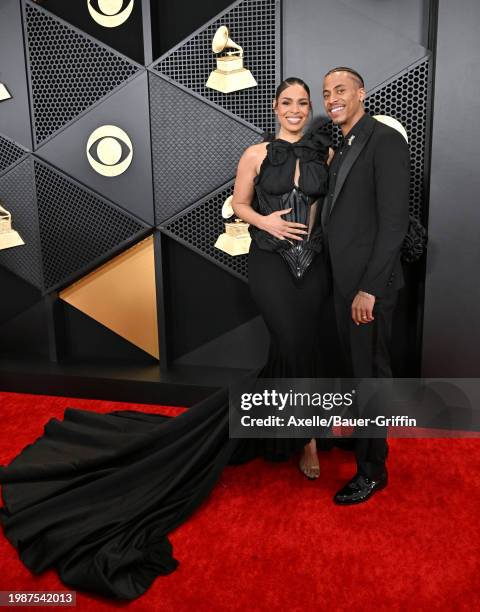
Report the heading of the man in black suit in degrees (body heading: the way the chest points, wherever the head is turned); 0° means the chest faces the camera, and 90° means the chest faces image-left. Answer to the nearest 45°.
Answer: approximately 45°

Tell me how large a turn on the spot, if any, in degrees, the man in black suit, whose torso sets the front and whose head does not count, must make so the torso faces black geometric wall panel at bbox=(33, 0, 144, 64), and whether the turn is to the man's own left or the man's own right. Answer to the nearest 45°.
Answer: approximately 90° to the man's own right

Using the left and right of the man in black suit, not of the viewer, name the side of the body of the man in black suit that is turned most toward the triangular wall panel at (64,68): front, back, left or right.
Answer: right

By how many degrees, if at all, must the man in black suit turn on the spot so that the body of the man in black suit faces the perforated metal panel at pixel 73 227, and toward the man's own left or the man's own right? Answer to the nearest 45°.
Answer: approximately 90° to the man's own right

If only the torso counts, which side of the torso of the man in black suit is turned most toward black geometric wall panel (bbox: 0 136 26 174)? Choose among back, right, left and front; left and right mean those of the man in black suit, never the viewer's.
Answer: right

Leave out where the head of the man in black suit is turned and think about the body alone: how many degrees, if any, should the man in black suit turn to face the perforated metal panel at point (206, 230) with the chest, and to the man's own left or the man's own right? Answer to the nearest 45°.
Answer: approximately 90° to the man's own right
